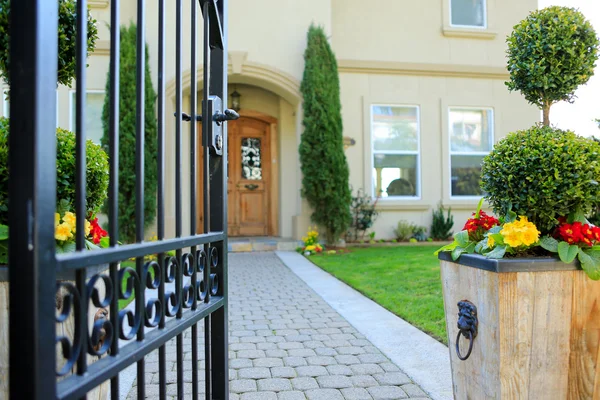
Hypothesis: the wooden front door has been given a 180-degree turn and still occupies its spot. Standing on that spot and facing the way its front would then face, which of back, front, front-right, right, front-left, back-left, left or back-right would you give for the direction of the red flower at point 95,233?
back

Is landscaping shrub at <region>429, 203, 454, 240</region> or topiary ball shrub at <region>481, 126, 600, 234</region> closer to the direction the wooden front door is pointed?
the topiary ball shrub

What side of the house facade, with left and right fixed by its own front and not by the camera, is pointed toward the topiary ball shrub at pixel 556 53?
front

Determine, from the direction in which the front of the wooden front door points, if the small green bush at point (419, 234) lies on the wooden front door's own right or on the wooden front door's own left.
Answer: on the wooden front door's own left

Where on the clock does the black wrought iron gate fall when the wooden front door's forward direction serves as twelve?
The black wrought iron gate is roughly at 12 o'clock from the wooden front door.

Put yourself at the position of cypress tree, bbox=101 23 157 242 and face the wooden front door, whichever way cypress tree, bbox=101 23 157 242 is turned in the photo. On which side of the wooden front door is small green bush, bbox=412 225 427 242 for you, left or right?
right

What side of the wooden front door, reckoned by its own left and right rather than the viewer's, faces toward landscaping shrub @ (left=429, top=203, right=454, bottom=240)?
left

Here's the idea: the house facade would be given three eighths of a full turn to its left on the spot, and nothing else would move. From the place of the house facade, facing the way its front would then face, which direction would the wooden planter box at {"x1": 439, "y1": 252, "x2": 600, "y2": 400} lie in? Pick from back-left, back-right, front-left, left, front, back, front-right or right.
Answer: back-right

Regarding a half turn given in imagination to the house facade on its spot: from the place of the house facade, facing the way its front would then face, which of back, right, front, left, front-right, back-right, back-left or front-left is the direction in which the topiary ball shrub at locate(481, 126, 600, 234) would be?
back
